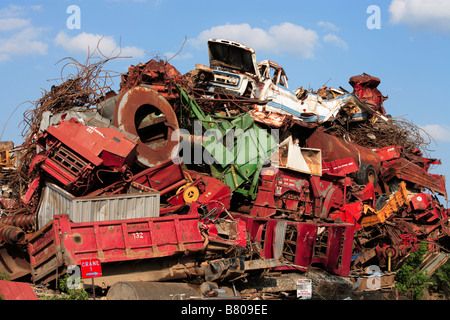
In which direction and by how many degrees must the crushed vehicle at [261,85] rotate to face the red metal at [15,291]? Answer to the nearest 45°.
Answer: approximately 45° to its left

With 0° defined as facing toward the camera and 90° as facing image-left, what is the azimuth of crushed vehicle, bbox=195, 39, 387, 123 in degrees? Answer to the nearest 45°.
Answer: approximately 45°
